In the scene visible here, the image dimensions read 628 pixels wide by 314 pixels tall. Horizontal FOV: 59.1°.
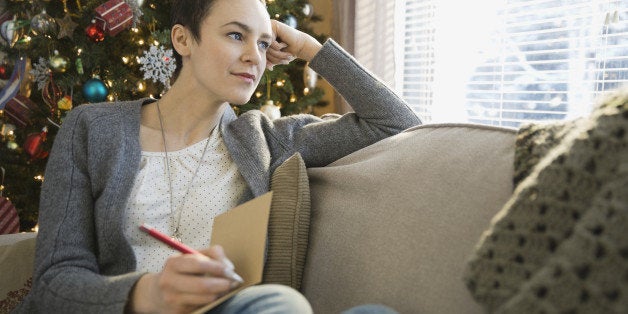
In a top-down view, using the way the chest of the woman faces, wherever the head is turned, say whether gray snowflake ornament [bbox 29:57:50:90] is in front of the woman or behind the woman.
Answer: behind

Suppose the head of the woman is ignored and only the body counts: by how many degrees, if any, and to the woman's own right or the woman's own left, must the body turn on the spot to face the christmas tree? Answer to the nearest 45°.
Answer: approximately 180°

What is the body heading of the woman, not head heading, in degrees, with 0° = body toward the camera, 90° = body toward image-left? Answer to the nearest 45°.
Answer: approximately 315°

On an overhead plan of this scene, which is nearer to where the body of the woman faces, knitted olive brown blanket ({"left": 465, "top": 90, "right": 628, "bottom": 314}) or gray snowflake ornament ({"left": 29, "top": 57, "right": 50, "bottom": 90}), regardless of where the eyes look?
the knitted olive brown blanket

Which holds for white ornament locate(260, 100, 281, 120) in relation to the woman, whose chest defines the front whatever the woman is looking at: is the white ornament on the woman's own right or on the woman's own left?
on the woman's own left

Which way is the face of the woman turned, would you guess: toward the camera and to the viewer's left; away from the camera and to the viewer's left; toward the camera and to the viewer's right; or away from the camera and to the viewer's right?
toward the camera and to the viewer's right

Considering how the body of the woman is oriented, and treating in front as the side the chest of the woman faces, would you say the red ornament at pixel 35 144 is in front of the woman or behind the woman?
behind
